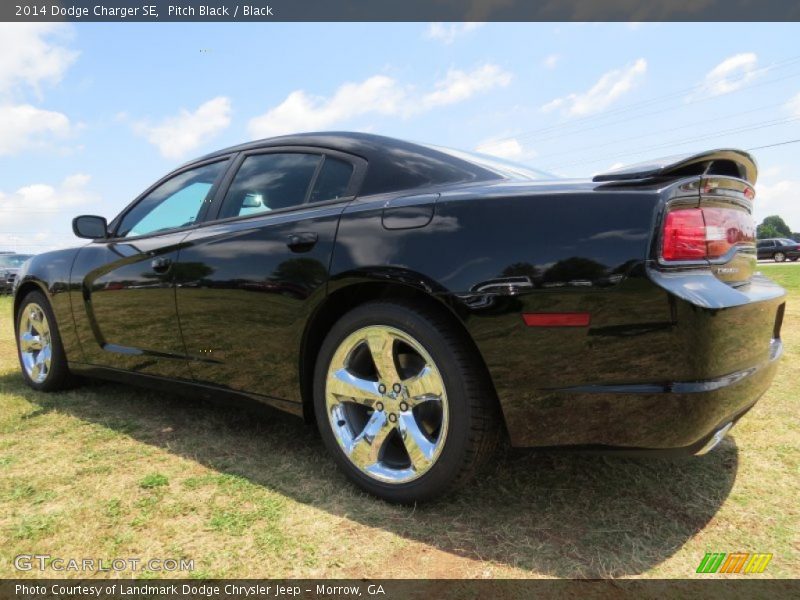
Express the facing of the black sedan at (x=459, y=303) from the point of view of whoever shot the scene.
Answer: facing away from the viewer and to the left of the viewer

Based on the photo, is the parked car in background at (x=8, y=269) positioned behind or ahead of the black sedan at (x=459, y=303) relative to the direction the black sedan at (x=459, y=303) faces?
ahead

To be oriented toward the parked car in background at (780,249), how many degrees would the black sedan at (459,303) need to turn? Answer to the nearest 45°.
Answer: approximately 90° to its right

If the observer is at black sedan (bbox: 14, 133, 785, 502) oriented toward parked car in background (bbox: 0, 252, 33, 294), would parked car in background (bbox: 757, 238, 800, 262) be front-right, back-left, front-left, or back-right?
front-right

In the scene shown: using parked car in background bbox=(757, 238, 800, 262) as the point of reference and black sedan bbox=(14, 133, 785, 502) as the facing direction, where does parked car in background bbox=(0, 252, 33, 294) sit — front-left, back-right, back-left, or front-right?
front-right
